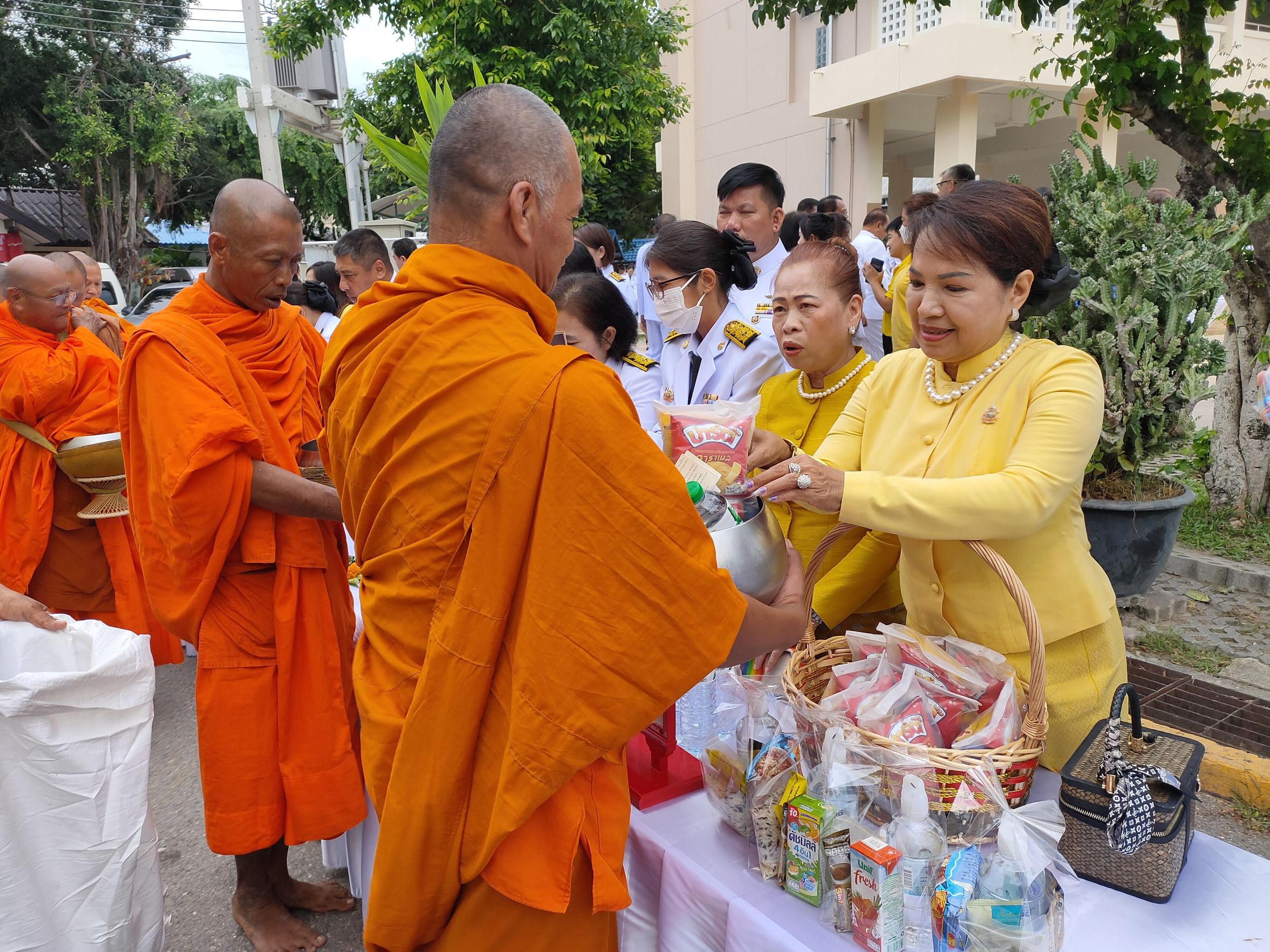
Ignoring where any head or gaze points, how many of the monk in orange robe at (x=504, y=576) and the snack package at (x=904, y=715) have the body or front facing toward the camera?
1

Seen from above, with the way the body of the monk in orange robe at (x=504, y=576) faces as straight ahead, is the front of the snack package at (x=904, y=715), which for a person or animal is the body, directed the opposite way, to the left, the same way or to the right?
the opposite way

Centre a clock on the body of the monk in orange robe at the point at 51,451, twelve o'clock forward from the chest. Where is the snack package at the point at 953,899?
The snack package is roughly at 1 o'clock from the monk in orange robe.

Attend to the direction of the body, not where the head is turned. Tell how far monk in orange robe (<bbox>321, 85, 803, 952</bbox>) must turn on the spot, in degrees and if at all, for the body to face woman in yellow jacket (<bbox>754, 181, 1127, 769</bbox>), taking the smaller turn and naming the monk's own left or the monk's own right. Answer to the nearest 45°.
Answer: approximately 45° to the monk's own right

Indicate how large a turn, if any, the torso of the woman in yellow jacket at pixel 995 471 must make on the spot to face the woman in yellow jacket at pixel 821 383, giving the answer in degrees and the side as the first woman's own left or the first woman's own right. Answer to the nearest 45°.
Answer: approximately 90° to the first woman's own right

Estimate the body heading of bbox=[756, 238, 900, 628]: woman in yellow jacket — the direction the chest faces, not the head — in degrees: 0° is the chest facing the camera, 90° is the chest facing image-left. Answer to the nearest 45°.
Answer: approximately 45°

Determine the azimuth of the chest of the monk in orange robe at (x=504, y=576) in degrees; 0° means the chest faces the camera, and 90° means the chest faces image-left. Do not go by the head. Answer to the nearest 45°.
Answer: approximately 225°
